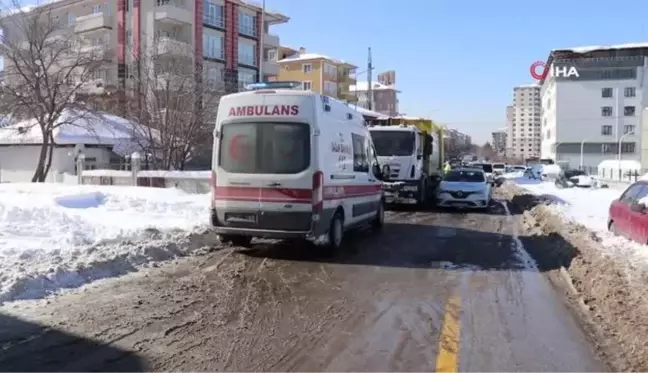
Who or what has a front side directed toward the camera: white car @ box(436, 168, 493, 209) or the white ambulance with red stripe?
the white car

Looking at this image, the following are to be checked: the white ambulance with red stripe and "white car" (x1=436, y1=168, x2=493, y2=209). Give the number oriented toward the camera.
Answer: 1

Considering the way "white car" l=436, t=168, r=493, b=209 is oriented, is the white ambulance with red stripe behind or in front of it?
in front

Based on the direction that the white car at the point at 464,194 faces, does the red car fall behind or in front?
in front

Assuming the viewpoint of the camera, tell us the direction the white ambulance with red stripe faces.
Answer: facing away from the viewer and to the right of the viewer

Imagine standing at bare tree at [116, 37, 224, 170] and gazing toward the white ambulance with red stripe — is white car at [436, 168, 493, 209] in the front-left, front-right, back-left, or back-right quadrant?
front-left

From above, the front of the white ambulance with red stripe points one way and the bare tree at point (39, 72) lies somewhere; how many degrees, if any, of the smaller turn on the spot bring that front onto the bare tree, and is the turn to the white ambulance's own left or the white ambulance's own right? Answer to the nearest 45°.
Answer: approximately 90° to the white ambulance's own left

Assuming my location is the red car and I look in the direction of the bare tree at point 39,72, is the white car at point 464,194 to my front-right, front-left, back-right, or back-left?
front-right

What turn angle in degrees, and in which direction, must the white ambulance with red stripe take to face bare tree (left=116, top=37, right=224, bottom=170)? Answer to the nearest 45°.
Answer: approximately 45° to its left

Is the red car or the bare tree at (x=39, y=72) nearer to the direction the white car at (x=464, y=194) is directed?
the red car

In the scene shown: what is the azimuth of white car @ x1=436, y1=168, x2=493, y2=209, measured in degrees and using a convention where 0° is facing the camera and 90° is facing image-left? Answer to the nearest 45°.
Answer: approximately 0°
